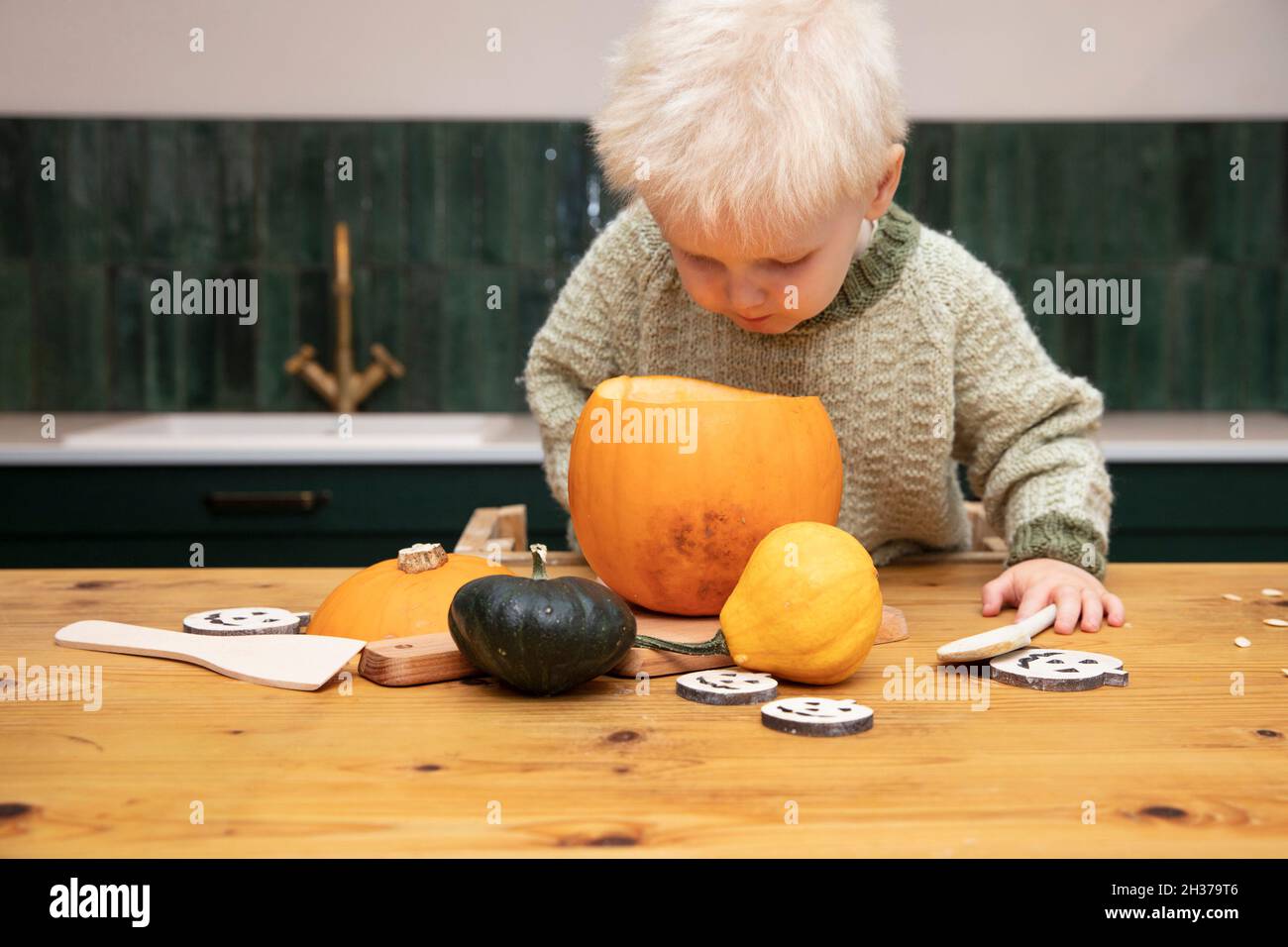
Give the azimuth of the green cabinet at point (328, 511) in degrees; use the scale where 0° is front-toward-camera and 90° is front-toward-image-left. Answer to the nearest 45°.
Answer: approximately 0°

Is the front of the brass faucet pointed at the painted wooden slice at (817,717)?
yes

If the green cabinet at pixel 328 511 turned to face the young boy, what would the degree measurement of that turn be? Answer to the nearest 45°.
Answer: approximately 45° to its left

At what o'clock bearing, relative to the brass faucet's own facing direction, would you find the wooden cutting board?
The wooden cutting board is roughly at 12 o'clock from the brass faucet.

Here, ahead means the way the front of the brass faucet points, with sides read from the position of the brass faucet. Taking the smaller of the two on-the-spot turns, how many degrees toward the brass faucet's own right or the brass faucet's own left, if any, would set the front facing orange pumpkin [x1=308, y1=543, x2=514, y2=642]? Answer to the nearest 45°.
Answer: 0° — it already faces it

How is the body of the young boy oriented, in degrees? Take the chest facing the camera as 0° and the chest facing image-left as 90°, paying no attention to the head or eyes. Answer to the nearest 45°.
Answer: approximately 0°
